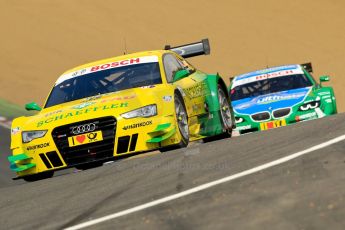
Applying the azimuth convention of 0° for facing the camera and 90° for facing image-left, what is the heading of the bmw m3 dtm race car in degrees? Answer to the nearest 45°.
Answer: approximately 0°

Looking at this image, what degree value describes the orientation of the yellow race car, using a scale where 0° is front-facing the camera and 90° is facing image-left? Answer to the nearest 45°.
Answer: approximately 45°

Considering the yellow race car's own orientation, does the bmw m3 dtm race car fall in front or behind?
behind

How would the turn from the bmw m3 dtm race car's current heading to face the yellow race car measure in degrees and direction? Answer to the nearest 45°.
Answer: approximately 45° to its right
